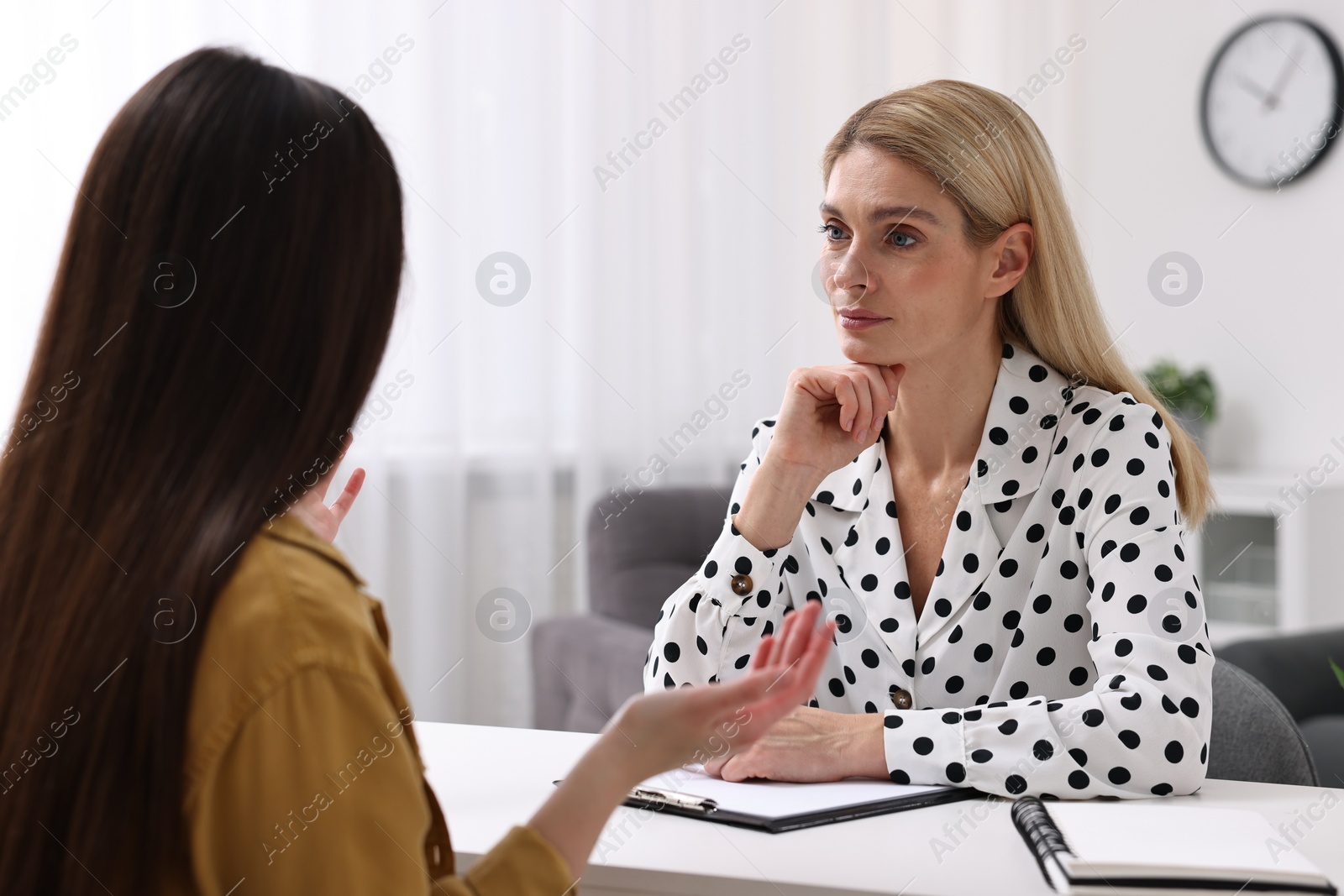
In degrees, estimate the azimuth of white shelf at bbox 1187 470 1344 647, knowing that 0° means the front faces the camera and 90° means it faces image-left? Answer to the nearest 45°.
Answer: approximately 45°

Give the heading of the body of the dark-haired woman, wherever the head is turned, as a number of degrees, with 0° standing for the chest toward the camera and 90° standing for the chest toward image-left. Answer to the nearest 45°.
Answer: approximately 225°

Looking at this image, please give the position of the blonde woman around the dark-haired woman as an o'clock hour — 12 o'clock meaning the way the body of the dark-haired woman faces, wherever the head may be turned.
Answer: The blonde woman is roughly at 12 o'clock from the dark-haired woman.

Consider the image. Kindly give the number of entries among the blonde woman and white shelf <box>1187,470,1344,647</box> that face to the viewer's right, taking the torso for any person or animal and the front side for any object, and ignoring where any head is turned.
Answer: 0

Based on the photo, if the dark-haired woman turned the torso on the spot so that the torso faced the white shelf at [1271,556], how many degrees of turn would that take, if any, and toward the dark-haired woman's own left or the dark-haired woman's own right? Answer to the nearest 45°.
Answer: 0° — they already face it

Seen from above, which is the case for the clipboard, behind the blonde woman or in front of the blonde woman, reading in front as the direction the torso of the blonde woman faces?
in front

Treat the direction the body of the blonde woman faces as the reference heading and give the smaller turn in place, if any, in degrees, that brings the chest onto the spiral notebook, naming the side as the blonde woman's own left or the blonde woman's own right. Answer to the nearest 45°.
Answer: approximately 45° to the blonde woman's own left

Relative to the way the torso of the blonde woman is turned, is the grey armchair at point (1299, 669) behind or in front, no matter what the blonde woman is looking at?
behind

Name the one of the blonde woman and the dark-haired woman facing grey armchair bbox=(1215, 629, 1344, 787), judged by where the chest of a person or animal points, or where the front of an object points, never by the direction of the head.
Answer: the dark-haired woman

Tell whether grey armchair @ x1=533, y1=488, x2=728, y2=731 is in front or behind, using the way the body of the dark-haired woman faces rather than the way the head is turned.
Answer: in front
